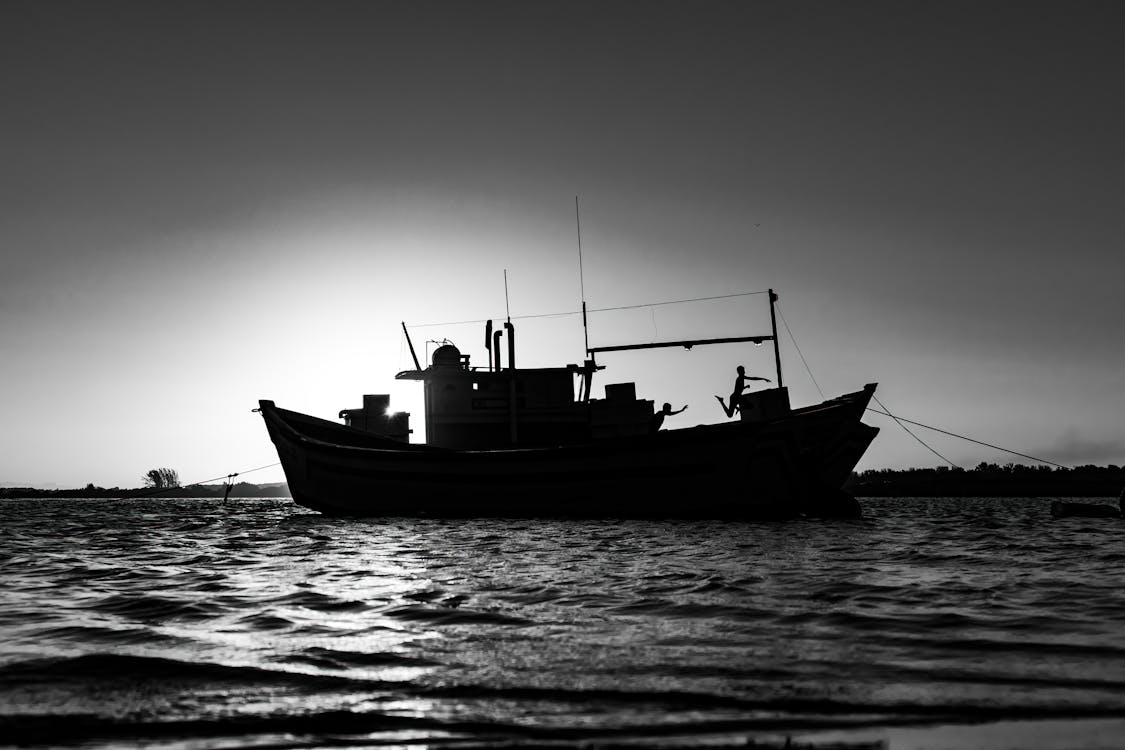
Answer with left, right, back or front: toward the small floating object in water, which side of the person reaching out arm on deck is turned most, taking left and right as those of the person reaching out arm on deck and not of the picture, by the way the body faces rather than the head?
front

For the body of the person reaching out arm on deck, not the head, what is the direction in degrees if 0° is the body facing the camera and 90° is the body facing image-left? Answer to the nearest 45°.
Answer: approximately 270°
